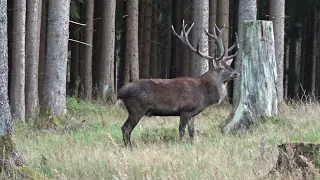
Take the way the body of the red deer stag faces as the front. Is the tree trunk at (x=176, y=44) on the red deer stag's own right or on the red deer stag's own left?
on the red deer stag's own left

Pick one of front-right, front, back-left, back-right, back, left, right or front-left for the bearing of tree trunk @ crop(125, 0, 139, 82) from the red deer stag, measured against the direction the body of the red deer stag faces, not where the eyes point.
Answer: left

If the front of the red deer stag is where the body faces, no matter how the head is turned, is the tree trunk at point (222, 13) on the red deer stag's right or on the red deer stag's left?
on the red deer stag's left

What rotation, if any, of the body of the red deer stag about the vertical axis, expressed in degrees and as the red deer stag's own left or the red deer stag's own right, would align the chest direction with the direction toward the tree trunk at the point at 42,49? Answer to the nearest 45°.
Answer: approximately 135° to the red deer stag's own left

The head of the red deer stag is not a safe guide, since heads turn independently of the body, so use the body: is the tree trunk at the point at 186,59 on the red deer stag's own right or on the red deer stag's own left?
on the red deer stag's own left

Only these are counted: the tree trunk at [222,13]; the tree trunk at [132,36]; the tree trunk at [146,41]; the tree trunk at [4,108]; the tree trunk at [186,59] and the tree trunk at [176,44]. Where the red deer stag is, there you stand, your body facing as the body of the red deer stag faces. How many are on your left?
5

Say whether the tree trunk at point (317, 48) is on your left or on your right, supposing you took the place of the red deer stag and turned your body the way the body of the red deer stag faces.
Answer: on your left

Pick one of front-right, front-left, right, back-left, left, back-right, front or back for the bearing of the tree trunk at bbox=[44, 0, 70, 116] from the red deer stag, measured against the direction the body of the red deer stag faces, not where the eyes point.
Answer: back-left

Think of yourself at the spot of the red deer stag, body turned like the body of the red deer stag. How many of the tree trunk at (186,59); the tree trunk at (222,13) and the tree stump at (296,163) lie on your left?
2

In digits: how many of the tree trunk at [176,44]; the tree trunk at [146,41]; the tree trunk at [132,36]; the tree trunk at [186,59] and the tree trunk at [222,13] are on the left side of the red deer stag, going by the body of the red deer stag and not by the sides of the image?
5

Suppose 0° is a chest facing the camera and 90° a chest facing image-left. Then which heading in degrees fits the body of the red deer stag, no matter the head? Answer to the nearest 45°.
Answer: approximately 270°

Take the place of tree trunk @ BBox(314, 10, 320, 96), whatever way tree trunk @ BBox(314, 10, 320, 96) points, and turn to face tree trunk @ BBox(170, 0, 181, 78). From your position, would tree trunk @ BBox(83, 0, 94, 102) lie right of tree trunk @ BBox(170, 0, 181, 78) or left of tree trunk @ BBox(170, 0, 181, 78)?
left

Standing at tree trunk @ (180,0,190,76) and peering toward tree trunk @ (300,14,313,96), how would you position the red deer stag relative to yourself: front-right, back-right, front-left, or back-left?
back-right
